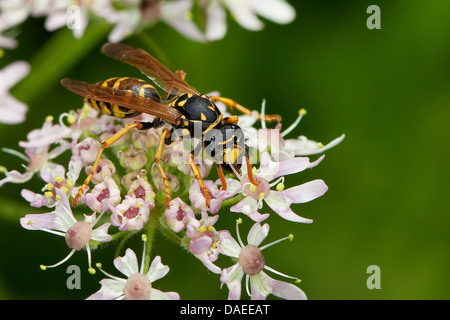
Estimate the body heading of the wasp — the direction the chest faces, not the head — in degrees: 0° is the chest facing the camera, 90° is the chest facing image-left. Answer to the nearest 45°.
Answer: approximately 315°

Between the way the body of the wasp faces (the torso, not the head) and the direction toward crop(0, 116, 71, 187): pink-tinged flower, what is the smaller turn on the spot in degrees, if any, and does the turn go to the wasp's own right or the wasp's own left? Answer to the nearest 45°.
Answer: approximately 180°
